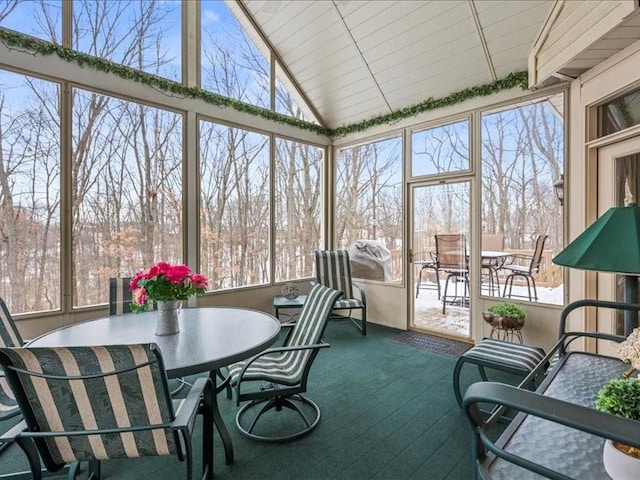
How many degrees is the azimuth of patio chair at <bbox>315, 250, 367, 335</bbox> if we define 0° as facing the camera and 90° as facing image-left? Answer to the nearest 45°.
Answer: approximately 315°

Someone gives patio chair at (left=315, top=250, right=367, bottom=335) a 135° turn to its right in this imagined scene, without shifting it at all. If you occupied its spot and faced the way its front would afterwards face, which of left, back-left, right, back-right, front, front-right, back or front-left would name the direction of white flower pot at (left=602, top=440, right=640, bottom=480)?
left

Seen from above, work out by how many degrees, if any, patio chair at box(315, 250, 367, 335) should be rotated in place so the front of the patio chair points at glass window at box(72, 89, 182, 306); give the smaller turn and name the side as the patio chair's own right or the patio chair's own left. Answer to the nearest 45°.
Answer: approximately 90° to the patio chair's own right

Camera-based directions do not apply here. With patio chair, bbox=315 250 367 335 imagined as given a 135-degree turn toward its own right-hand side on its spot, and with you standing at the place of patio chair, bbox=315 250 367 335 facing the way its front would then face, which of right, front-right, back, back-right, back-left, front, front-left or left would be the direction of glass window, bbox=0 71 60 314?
front-left

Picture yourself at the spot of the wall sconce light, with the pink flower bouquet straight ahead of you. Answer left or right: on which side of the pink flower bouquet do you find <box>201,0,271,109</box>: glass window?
right

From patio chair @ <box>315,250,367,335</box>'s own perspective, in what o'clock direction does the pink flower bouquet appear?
The pink flower bouquet is roughly at 2 o'clock from the patio chair.
